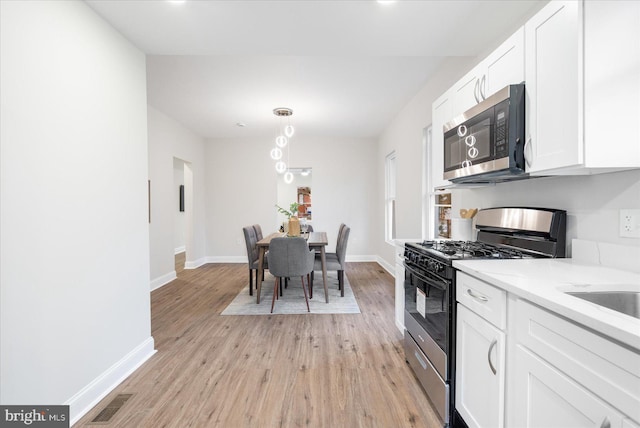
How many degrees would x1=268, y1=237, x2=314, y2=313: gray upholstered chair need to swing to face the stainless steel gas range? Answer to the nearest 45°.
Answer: approximately 135° to its right

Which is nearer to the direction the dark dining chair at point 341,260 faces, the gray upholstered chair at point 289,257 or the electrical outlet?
the gray upholstered chair

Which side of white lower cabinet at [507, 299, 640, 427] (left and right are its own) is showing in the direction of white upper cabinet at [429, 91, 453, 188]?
right

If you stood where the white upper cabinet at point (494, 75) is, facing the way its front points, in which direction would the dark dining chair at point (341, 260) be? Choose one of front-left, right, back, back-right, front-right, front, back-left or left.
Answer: right

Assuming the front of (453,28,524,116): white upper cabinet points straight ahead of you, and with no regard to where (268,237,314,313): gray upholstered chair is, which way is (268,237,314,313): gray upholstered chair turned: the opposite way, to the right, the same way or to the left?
to the right

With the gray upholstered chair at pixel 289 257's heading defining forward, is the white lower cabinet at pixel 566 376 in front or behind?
behind

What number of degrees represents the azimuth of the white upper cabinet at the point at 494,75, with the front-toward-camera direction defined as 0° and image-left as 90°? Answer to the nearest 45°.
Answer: approximately 45°

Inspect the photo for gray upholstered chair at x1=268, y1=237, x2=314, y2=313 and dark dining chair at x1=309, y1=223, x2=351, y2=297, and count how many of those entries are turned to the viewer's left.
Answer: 1

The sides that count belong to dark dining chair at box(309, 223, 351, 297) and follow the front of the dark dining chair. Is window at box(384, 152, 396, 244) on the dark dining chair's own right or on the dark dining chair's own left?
on the dark dining chair's own right

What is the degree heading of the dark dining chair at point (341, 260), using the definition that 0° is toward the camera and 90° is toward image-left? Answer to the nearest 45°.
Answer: approximately 90°

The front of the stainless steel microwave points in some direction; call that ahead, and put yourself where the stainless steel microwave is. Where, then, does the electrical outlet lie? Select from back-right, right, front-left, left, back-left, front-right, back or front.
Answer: back-left

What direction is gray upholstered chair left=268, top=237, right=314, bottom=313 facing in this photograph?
away from the camera

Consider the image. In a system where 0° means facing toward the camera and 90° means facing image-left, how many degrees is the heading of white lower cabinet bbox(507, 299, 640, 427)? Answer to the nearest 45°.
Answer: approximately 45°

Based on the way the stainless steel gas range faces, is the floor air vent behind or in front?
in front

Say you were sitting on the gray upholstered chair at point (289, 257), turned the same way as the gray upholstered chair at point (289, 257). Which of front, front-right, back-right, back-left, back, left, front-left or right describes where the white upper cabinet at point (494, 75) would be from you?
back-right

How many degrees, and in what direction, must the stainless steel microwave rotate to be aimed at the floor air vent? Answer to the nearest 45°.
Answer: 0° — it already faces it
